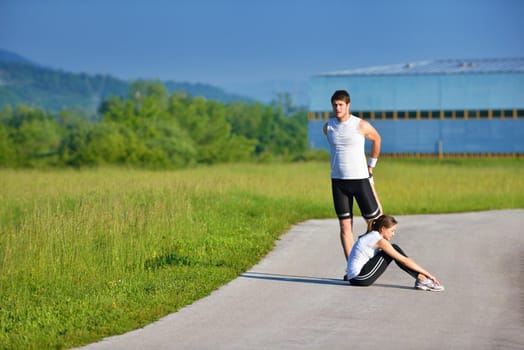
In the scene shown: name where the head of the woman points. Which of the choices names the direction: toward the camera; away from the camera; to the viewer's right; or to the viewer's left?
to the viewer's right

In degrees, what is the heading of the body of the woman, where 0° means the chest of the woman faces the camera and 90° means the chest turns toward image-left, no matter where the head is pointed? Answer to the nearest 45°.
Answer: approximately 270°
